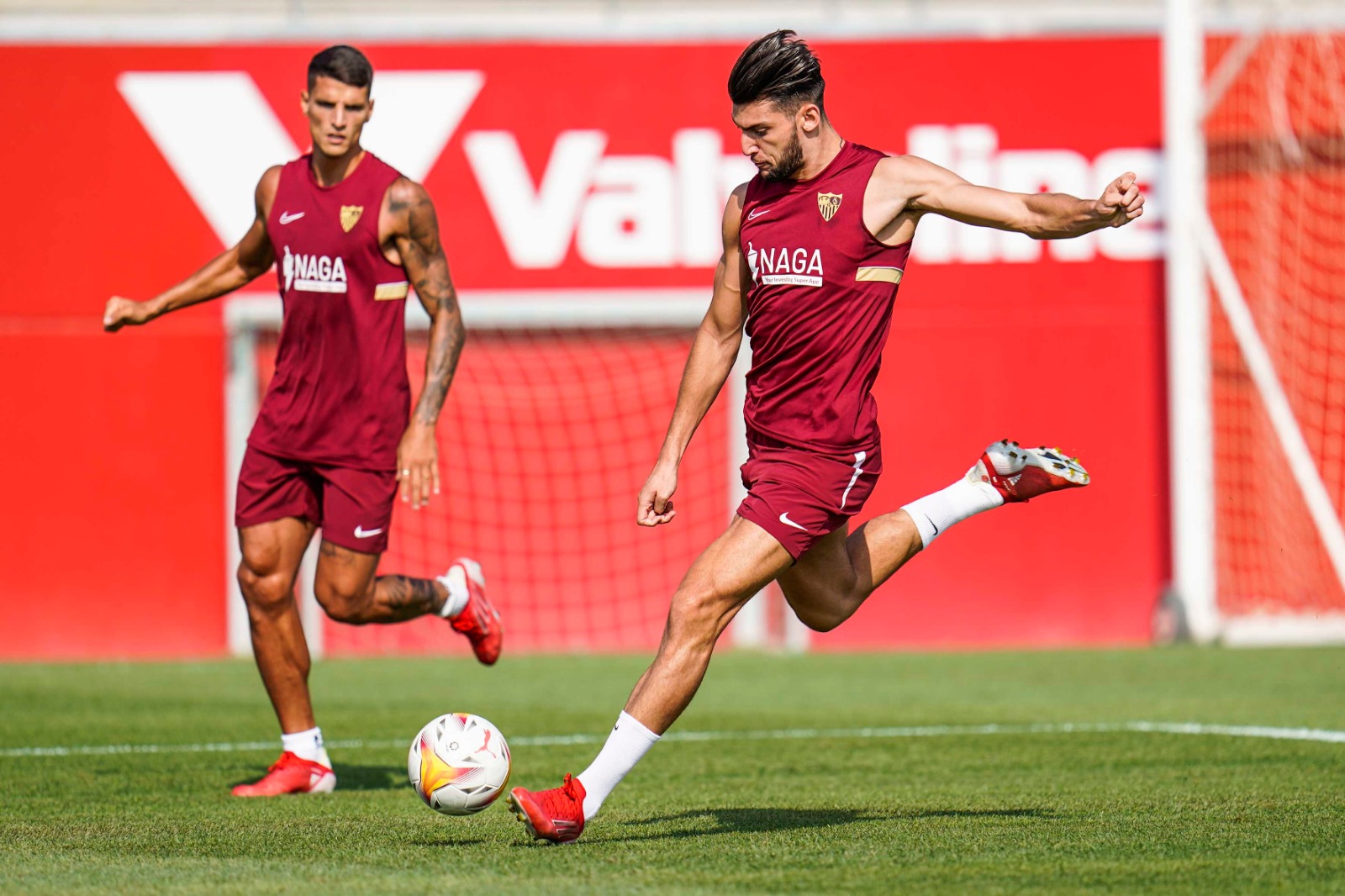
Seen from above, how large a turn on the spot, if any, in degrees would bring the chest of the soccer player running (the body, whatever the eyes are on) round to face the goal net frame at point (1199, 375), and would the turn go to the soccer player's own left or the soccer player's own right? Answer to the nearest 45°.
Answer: approximately 180°

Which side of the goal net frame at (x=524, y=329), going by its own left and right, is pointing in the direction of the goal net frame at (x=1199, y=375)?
left

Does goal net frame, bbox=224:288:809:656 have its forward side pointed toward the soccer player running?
yes

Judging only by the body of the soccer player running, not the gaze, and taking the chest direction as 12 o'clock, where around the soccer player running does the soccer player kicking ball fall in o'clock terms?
The soccer player kicking ball is roughly at 9 o'clock from the soccer player running.

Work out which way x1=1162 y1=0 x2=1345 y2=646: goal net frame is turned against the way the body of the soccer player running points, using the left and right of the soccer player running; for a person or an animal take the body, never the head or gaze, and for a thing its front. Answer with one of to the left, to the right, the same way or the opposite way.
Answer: to the right

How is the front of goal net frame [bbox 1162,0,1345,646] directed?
to the viewer's left

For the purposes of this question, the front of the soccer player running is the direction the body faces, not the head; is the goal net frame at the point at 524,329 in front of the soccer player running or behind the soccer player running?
behind

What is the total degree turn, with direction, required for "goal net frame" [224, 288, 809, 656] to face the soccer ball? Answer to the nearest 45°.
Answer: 0° — it already faces it

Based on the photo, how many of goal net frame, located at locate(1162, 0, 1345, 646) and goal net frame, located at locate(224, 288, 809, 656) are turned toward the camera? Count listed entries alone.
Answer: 1

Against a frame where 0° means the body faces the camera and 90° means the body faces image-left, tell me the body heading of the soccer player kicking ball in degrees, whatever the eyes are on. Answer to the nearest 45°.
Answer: approximately 45°

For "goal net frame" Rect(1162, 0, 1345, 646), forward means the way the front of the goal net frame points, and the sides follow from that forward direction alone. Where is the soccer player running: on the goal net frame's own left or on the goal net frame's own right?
on the goal net frame's own left
